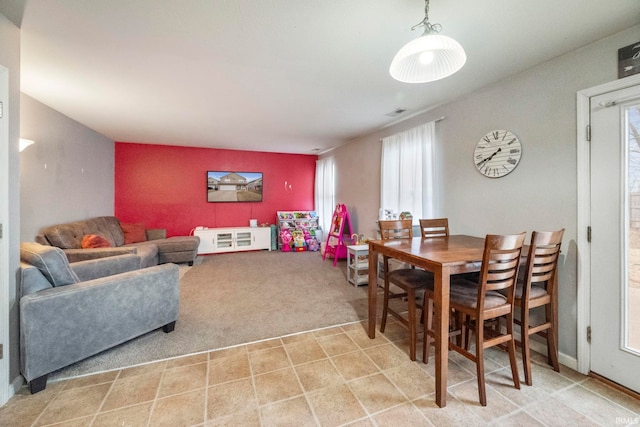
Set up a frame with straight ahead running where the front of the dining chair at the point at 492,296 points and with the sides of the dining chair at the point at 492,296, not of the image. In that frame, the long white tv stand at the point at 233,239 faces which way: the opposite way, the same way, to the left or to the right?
the opposite way

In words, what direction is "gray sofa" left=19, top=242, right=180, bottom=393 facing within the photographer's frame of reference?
facing away from the viewer and to the right of the viewer

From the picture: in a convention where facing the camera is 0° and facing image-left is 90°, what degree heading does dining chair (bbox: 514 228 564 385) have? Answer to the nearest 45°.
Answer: approximately 135°

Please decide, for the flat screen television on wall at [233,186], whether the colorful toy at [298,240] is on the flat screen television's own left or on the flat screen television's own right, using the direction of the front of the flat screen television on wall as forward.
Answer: on the flat screen television's own left

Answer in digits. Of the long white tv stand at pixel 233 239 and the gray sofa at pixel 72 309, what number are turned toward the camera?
1

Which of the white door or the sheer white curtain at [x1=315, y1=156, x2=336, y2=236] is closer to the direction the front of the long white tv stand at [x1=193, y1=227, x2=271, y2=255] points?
the white door

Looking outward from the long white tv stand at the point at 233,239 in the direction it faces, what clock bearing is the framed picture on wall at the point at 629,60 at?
The framed picture on wall is roughly at 11 o'clock from the long white tv stand.

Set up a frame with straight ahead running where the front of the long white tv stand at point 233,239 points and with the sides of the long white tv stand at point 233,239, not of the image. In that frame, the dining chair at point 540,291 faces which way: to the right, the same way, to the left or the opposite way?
the opposite way

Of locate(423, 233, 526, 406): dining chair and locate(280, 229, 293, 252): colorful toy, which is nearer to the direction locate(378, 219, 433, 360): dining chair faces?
the dining chair

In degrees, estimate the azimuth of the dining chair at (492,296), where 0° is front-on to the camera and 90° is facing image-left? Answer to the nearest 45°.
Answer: approximately 135°

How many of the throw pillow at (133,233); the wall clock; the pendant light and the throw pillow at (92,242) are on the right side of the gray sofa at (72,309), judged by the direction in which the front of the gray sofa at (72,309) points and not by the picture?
2

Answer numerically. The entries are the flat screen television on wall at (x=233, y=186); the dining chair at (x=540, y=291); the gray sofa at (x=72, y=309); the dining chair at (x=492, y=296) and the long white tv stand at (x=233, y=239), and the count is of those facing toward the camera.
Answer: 2
